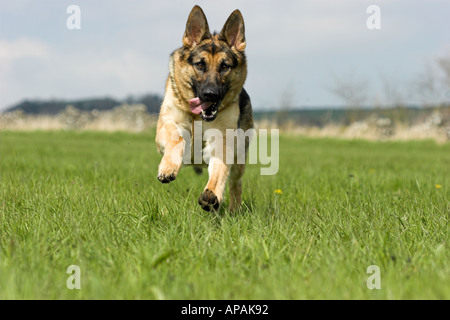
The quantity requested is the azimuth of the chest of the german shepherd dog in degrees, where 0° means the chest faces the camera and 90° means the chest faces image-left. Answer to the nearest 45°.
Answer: approximately 0°
